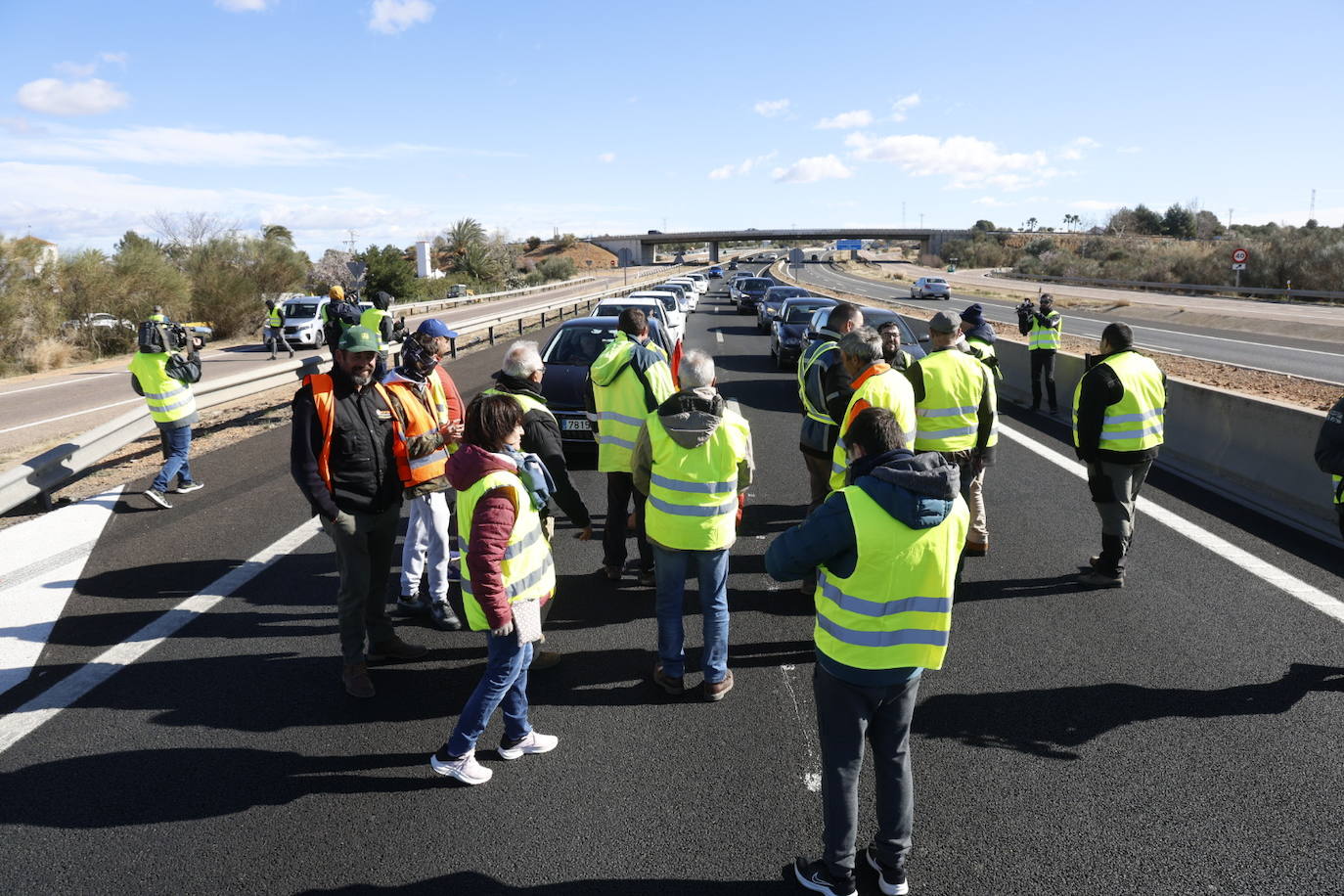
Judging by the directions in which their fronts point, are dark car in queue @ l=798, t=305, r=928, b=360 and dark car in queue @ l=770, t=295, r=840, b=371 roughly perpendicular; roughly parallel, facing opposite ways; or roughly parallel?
roughly parallel

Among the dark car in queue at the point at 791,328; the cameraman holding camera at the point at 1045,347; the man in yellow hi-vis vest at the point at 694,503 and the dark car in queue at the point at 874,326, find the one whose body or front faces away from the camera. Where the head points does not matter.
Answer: the man in yellow hi-vis vest

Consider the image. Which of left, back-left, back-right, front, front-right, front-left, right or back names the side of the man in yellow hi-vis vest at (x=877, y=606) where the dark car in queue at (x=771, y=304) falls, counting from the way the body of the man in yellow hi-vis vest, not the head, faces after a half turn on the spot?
back-left

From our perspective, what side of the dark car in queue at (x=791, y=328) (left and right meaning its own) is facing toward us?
front

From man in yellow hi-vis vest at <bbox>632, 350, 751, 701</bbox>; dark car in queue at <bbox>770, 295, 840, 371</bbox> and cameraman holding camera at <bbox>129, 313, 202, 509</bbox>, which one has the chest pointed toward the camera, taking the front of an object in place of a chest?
the dark car in queue

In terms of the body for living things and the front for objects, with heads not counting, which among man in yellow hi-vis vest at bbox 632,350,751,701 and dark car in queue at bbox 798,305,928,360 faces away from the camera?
the man in yellow hi-vis vest

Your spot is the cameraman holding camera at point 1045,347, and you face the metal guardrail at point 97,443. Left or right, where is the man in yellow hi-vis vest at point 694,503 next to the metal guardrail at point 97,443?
left

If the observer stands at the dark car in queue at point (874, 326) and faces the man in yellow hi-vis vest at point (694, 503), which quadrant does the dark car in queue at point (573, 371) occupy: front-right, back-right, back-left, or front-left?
front-right

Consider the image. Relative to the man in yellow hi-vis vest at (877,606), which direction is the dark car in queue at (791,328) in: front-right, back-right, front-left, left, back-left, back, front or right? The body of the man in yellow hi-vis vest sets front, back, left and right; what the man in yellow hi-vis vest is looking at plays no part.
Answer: front-right

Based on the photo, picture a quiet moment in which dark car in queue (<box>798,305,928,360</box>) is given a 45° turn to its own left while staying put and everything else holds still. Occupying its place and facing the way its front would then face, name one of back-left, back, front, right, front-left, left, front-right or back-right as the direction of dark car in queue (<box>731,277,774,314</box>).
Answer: back-left

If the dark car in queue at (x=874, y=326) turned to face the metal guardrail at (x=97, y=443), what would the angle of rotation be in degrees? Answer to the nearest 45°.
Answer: approximately 45° to its right

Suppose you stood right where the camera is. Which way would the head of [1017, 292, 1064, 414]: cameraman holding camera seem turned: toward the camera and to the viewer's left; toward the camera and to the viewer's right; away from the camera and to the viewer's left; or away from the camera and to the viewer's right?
toward the camera and to the viewer's left

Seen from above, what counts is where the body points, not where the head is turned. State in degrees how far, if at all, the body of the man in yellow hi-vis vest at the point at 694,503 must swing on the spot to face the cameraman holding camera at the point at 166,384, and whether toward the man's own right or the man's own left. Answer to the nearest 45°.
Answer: approximately 45° to the man's own left

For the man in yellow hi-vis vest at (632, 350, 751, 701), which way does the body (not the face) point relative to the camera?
away from the camera

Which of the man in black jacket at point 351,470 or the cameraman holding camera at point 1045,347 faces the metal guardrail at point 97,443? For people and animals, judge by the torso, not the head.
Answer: the cameraman holding camera
